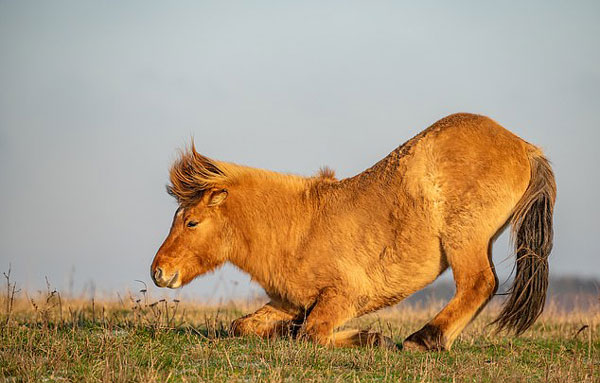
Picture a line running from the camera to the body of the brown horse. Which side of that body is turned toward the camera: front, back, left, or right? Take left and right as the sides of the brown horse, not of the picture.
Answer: left
